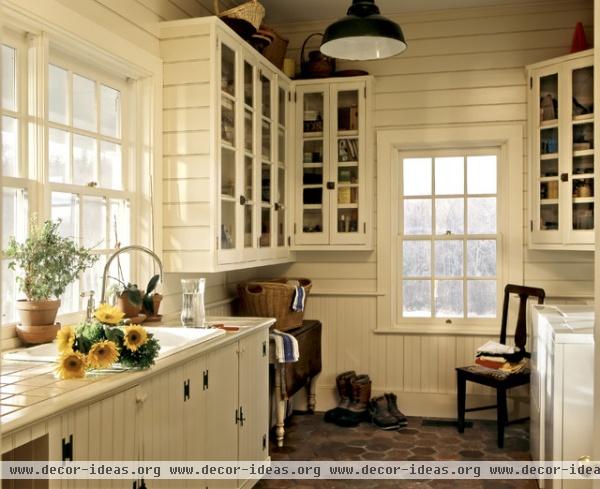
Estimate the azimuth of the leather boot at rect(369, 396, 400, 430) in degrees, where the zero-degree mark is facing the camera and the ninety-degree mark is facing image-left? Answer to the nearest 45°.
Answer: approximately 315°

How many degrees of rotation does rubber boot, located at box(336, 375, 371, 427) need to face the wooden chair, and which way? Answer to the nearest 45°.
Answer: approximately 135° to its left

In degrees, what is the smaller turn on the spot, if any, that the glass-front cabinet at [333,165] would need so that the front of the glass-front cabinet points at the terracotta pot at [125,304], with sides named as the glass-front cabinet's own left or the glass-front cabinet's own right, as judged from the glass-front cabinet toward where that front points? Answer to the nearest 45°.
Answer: approximately 45° to the glass-front cabinet's own right

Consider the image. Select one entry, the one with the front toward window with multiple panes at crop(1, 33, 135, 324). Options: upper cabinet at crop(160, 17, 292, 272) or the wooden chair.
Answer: the wooden chair

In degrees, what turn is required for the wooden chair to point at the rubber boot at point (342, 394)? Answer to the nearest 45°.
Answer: approximately 45° to its right

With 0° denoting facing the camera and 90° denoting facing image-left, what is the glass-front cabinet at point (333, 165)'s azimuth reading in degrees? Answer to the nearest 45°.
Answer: approximately 0°

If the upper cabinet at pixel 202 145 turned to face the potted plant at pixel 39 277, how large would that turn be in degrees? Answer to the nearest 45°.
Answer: approximately 135° to its right
